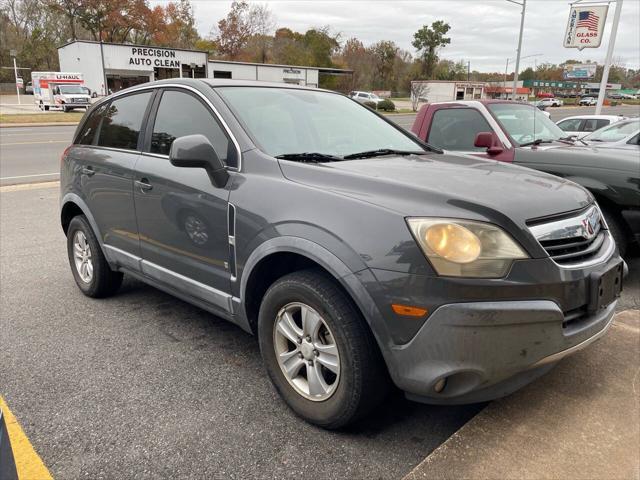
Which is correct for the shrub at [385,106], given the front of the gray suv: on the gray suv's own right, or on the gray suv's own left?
on the gray suv's own left

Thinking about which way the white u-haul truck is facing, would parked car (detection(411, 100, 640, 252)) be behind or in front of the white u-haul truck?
in front

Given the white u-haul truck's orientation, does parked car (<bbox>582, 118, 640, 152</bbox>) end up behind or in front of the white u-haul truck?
in front

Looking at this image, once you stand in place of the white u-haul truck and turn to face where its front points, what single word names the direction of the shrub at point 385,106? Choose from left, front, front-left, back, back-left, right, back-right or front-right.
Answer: front-left

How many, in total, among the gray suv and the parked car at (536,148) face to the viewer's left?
0

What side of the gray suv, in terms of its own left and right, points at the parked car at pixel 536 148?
left

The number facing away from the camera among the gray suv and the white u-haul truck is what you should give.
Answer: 0

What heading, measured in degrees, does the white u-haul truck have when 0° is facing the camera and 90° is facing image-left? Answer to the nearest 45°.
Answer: approximately 315°

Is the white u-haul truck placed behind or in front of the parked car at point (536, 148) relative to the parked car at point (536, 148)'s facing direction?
behind

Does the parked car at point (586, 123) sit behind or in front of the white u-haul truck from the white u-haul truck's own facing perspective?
in front

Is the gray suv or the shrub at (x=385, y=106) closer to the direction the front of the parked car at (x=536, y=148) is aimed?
the gray suv
